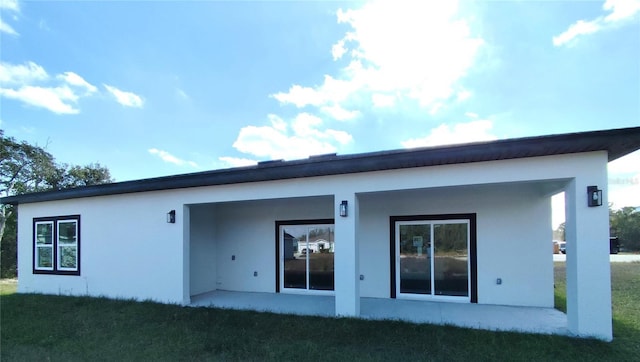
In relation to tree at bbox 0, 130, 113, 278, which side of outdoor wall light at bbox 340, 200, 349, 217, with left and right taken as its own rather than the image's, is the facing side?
right

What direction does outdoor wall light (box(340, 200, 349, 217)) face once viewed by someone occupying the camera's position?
facing the viewer and to the left of the viewer
